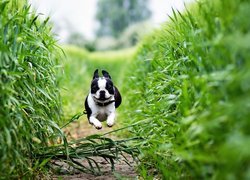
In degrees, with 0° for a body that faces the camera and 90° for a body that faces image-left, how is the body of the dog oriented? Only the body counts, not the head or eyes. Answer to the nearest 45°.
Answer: approximately 0°
